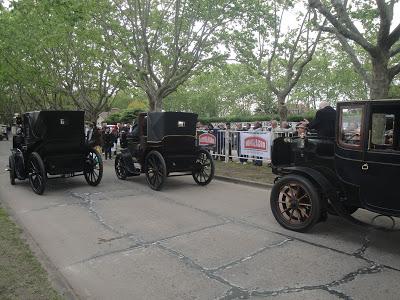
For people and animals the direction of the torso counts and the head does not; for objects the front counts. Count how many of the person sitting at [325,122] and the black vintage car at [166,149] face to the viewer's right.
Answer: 0

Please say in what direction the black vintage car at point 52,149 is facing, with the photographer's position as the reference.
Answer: facing away from the viewer and to the left of the viewer

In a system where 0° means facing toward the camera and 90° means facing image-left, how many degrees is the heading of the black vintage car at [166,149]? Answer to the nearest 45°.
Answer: approximately 135°

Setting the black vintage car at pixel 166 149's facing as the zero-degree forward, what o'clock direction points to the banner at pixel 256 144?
The banner is roughly at 3 o'clock from the black vintage car.

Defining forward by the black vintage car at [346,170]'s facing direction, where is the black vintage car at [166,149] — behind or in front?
in front

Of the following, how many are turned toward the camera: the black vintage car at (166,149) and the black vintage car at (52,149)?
0

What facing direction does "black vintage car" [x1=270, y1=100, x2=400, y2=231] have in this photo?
to the viewer's left

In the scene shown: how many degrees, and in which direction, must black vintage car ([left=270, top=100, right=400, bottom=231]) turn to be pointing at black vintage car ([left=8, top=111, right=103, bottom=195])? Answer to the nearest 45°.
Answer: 0° — it already faces it

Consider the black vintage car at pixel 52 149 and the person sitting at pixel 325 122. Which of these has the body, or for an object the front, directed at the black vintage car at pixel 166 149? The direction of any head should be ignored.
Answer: the person sitting

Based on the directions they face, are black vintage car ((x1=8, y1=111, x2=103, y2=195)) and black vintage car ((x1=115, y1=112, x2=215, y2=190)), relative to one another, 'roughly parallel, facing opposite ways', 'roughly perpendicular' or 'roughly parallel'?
roughly parallel

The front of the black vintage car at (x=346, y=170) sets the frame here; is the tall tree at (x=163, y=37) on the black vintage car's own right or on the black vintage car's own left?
on the black vintage car's own right

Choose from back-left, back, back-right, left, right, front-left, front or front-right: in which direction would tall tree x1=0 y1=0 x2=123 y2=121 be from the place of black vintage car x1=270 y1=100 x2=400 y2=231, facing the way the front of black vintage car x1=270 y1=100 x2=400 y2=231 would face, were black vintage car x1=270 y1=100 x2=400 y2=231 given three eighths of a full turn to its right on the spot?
left

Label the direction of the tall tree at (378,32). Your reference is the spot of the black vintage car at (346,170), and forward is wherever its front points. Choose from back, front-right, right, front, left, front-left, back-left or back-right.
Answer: right

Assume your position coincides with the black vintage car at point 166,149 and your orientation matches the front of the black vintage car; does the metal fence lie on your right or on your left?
on your right

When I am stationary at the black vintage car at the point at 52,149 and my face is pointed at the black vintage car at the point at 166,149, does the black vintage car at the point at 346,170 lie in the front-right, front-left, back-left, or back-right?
front-right

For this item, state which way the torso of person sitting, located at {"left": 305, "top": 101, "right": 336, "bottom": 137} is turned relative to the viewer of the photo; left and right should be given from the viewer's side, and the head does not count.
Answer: facing away from the viewer and to the left of the viewer
